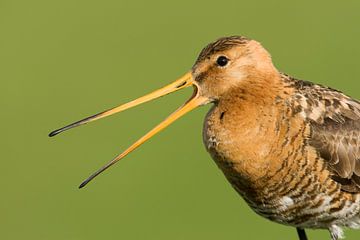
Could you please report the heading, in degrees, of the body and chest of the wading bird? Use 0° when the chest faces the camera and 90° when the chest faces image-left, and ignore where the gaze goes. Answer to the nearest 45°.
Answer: approximately 90°
